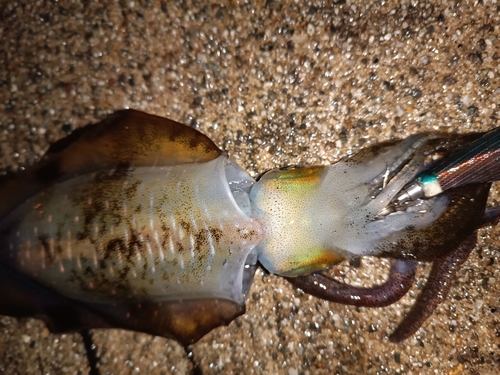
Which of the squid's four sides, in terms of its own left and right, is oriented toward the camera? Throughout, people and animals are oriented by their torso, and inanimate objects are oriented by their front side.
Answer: right
